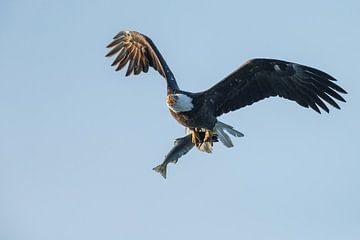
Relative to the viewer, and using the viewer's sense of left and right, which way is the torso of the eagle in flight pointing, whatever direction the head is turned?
facing the viewer and to the left of the viewer
